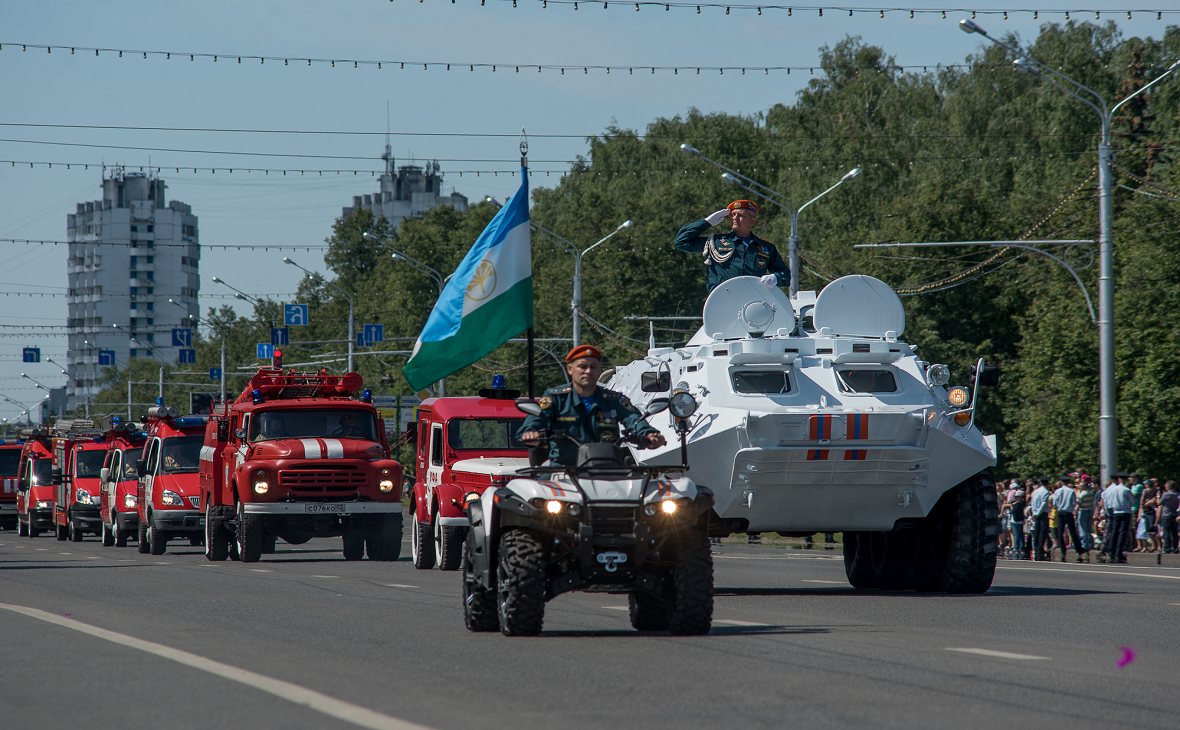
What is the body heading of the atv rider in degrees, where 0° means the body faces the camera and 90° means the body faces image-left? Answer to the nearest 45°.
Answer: approximately 0°

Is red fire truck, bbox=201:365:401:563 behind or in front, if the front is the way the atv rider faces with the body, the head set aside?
behind

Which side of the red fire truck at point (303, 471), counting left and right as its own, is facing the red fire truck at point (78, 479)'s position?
back

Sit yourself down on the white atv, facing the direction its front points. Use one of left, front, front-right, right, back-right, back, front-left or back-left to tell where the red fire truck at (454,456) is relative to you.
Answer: back

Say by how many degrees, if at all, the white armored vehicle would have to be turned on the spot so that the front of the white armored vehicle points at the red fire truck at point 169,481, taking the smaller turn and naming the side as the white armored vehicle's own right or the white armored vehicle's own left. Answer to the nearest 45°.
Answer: approximately 135° to the white armored vehicle's own right

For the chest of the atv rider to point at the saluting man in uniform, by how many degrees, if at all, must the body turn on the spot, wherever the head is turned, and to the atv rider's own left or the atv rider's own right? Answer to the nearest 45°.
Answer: approximately 180°

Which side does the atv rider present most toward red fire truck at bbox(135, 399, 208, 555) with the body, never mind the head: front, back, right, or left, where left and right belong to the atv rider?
back
